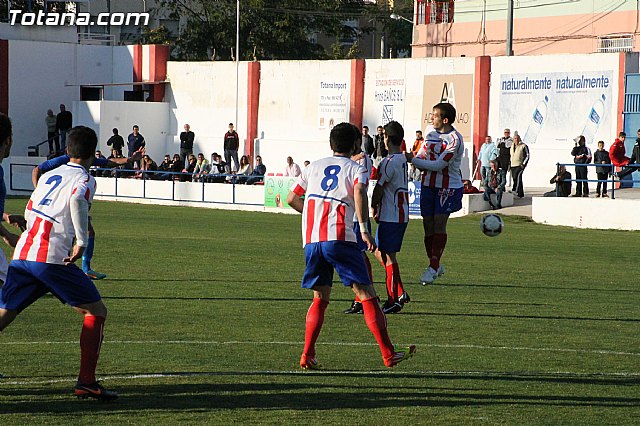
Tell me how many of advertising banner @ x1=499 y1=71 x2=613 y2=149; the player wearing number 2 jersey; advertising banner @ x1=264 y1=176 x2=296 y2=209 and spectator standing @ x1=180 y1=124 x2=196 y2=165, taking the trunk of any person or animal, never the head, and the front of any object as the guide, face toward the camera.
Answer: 3

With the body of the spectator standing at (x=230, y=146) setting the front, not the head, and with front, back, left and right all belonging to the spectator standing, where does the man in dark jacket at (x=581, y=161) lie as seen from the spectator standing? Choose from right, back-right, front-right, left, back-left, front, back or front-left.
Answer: front-left

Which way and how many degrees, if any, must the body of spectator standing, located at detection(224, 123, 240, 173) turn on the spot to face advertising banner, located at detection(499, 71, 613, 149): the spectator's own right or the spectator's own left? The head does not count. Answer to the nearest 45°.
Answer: approximately 45° to the spectator's own left

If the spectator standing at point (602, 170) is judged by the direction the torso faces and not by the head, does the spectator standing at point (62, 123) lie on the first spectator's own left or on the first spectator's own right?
on the first spectator's own right

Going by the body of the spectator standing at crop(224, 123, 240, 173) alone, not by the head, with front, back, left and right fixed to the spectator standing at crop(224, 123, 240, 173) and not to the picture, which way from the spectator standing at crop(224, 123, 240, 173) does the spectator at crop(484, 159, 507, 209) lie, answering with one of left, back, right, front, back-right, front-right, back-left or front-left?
front-left

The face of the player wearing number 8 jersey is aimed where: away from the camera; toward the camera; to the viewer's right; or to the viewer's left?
away from the camera

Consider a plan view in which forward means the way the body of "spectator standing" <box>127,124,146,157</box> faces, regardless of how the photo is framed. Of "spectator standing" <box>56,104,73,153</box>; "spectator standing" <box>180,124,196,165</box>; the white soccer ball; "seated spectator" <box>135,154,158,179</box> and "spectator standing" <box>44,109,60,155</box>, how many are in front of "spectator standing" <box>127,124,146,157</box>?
2

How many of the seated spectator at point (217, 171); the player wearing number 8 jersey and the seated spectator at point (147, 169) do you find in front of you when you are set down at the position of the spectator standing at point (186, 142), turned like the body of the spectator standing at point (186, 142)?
3

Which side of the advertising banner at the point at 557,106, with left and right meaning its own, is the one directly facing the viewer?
front

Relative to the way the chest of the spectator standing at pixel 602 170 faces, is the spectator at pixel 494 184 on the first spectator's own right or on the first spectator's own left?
on the first spectator's own right

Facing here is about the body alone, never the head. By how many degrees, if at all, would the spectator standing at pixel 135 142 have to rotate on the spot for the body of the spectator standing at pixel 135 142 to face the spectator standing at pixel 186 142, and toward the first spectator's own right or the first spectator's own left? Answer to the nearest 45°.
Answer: approximately 135° to the first spectator's own left

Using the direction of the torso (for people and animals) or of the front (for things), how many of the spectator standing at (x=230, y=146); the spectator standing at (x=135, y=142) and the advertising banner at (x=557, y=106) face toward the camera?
3

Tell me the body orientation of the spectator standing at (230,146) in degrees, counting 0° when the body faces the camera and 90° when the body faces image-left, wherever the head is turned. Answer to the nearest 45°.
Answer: approximately 0°

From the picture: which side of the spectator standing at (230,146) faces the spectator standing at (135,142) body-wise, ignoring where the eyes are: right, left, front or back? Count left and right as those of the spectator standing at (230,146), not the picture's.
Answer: right

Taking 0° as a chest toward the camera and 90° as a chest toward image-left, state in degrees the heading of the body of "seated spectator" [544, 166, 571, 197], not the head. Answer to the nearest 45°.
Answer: approximately 45°
